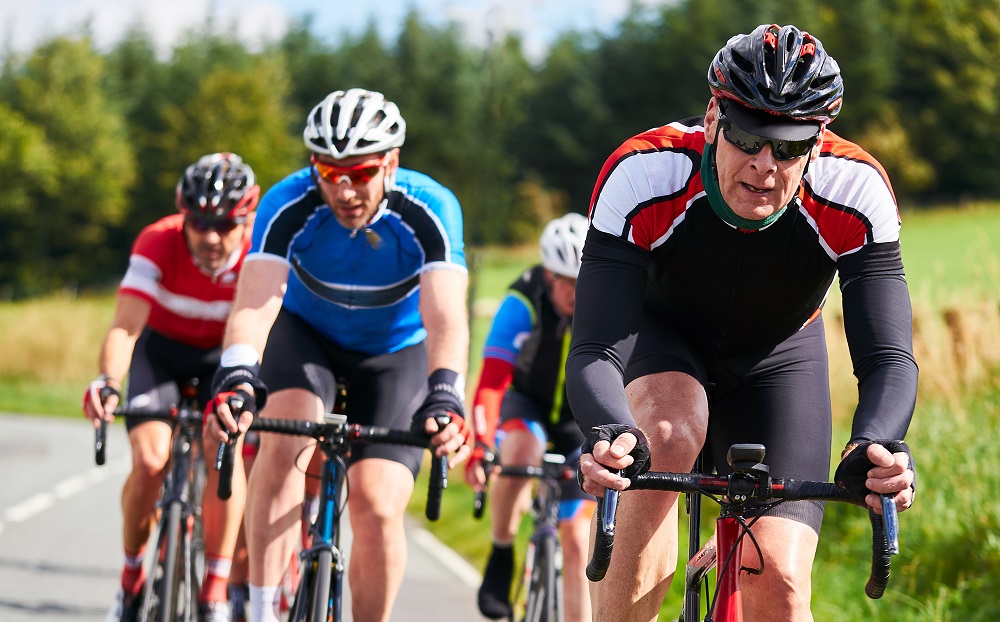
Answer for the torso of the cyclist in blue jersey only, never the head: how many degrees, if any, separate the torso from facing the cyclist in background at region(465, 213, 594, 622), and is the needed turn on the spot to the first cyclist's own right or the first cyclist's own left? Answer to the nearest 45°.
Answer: approximately 135° to the first cyclist's own left

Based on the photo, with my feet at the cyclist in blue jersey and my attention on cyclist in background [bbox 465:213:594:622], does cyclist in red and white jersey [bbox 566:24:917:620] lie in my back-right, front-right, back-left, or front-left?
back-right

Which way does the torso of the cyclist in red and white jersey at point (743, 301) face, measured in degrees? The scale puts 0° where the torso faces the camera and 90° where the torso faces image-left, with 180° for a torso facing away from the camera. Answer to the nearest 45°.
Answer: approximately 0°

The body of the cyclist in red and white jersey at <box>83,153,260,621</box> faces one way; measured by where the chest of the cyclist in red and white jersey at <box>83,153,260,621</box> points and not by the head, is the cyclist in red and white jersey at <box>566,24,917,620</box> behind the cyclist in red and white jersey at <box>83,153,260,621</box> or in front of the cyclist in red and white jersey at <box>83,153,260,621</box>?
in front

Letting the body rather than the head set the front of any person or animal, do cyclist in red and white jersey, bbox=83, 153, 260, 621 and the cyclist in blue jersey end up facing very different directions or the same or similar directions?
same or similar directions

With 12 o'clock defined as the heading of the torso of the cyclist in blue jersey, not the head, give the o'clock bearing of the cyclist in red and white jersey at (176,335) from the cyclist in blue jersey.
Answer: The cyclist in red and white jersey is roughly at 5 o'clock from the cyclist in blue jersey.

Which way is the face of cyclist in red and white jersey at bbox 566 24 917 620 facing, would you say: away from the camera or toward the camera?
toward the camera

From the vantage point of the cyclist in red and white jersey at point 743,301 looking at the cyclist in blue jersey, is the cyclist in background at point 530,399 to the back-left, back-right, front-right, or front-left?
front-right

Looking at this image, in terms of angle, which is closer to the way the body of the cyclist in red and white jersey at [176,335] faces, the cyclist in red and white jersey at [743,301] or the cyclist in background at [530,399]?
the cyclist in red and white jersey

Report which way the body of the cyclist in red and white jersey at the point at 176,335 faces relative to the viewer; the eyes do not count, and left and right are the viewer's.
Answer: facing the viewer

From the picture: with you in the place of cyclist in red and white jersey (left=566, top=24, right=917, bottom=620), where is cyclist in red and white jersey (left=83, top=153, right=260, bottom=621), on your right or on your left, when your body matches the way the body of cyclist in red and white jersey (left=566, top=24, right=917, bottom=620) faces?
on your right

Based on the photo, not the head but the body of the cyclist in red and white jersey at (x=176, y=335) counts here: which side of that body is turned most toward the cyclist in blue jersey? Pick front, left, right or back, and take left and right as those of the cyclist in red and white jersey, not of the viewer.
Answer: front

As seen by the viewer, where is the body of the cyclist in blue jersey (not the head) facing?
toward the camera

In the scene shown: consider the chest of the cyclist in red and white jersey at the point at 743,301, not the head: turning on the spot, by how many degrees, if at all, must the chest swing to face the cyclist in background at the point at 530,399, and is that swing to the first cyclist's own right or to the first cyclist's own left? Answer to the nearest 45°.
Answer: approximately 180°

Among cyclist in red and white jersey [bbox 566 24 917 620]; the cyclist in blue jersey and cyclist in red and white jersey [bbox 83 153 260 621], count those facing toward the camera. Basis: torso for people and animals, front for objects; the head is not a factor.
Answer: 3

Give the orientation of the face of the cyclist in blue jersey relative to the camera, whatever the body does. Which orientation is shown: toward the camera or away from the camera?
toward the camera
